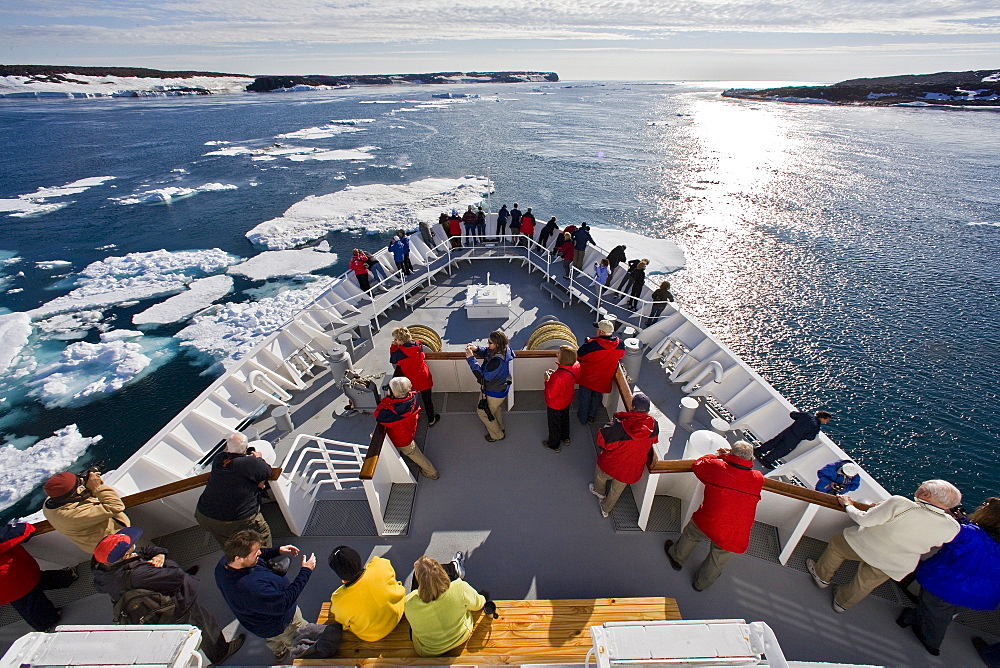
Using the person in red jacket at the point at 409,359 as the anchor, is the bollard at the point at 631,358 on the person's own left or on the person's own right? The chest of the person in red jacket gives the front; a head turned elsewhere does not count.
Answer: on the person's own right

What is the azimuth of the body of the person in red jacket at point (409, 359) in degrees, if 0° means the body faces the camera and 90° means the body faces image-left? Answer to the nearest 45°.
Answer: approximately 135°

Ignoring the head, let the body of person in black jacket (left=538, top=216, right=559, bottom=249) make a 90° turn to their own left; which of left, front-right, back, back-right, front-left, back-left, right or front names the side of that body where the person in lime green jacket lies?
back-left

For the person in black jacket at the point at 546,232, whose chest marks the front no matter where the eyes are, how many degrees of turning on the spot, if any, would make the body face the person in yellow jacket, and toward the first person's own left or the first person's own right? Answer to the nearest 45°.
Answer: approximately 135° to the first person's own right

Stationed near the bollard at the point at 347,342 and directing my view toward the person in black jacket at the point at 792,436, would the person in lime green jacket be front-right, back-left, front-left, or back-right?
front-right

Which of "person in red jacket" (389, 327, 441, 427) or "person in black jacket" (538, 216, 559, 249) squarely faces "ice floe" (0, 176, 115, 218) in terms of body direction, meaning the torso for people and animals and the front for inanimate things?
the person in red jacket

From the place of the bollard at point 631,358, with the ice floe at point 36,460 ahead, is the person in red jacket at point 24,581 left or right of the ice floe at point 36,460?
left

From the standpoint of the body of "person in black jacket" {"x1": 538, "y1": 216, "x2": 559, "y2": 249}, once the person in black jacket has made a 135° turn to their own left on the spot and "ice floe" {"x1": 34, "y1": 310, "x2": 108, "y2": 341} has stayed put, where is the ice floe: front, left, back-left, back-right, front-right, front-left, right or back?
front

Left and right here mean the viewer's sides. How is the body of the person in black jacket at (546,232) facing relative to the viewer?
facing away from the viewer and to the right of the viewer

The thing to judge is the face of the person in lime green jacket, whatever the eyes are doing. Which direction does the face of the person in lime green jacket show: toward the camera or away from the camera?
away from the camera

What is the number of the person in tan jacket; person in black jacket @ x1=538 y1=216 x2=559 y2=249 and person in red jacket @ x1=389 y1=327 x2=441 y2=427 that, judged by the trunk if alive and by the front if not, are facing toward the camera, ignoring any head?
0

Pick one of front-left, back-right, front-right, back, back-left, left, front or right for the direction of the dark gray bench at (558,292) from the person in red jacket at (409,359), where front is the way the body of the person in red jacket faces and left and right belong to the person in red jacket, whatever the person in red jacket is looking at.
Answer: right
